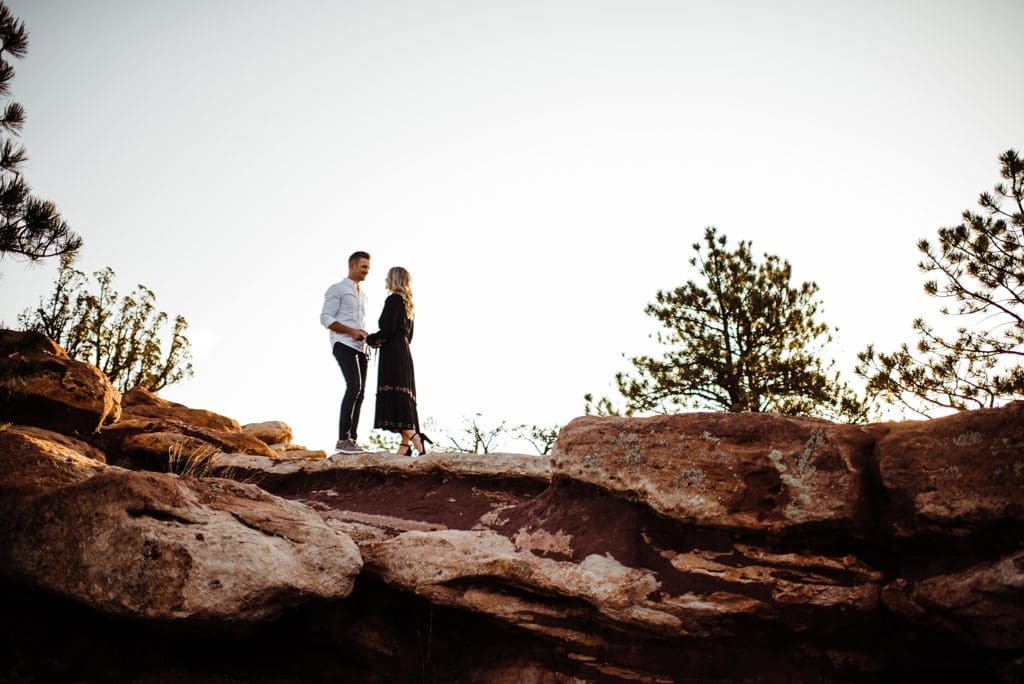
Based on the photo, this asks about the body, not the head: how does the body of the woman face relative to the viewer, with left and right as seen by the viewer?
facing to the left of the viewer

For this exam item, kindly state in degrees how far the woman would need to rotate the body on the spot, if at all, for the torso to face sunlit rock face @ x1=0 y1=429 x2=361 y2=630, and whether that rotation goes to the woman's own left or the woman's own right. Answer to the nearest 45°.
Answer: approximately 90° to the woman's own left

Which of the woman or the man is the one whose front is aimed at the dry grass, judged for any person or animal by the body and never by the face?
the woman

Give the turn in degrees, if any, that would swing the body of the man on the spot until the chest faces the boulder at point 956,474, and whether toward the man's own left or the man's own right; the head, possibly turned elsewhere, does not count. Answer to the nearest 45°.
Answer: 0° — they already face it

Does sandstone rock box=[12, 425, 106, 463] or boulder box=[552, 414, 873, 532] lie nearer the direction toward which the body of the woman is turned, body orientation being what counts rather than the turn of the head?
the sandstone rock

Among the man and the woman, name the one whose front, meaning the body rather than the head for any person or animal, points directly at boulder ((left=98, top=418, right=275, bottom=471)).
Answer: the woman

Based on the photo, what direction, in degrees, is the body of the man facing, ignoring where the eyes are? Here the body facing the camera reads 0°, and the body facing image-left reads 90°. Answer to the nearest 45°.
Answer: approximately 315°

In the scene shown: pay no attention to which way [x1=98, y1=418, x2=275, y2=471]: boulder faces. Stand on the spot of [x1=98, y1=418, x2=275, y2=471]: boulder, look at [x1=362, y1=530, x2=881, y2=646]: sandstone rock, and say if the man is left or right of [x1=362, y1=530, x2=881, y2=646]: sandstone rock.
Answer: left

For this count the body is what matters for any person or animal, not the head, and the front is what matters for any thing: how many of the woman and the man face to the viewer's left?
1
